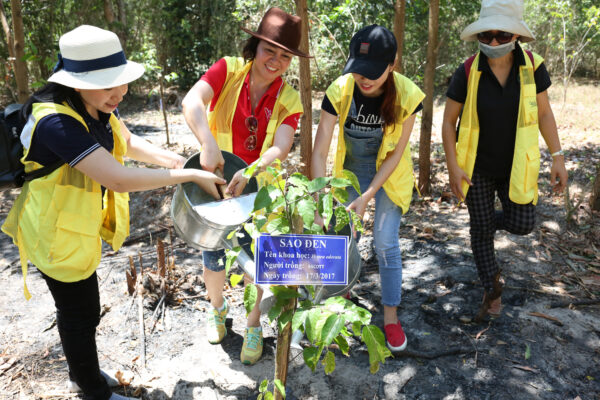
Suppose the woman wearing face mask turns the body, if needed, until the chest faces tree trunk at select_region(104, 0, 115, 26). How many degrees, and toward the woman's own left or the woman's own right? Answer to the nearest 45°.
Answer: approximately 135° to the woman's own right

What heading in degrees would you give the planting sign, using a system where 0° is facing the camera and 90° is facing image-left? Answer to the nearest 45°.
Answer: approximately 0°

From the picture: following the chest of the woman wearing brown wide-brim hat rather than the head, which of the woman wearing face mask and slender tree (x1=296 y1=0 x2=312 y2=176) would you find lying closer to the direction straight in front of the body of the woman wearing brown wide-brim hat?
the woman wearing face mask

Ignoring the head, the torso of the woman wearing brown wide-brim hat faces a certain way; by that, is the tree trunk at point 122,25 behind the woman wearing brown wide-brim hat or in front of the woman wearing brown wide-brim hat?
behind

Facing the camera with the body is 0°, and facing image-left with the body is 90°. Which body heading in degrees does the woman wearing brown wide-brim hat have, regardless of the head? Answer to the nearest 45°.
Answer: approximately 0°

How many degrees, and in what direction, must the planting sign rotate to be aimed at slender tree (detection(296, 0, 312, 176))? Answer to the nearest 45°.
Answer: approximately 180°
